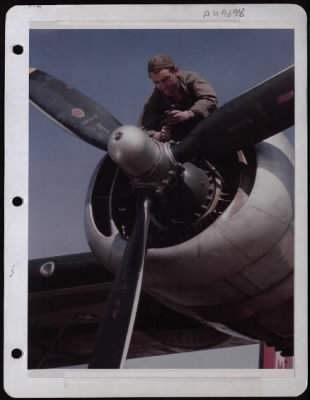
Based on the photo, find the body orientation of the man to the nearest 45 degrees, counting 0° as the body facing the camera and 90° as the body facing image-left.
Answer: approximately 45°
